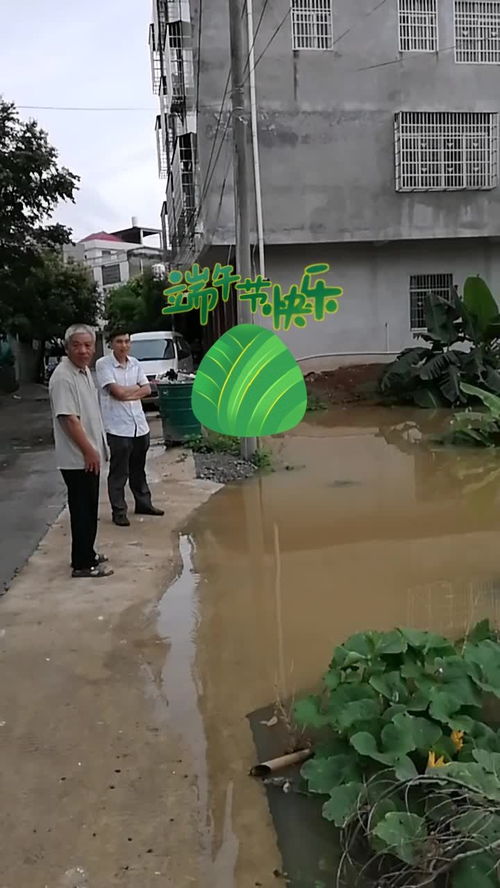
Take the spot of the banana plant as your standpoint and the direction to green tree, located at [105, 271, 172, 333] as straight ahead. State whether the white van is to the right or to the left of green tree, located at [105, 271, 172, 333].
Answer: left

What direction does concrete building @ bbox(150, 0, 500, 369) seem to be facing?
to the viewer's left

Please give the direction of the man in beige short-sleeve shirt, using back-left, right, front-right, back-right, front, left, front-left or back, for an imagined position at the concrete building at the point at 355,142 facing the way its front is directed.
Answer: left

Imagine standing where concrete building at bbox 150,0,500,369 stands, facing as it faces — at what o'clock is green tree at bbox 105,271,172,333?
The green tree is roughly at 2 o'clock from the concrete building.

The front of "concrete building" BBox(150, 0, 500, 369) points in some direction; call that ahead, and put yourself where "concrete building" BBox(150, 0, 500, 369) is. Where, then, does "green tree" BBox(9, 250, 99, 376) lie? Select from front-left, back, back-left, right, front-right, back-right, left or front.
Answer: front-right

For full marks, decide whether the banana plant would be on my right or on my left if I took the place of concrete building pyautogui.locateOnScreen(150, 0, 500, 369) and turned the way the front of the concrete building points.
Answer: on my left

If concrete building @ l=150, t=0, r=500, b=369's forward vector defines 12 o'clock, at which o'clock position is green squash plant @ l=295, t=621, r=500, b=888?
The green squash plant is roughly at 9 o'clock from the concrete building.

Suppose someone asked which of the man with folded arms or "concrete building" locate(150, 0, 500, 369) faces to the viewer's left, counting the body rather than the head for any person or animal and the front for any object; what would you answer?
the concrete building

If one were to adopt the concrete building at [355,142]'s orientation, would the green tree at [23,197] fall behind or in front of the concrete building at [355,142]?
in front

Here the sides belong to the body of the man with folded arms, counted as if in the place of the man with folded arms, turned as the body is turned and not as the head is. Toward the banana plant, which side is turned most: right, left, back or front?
left
